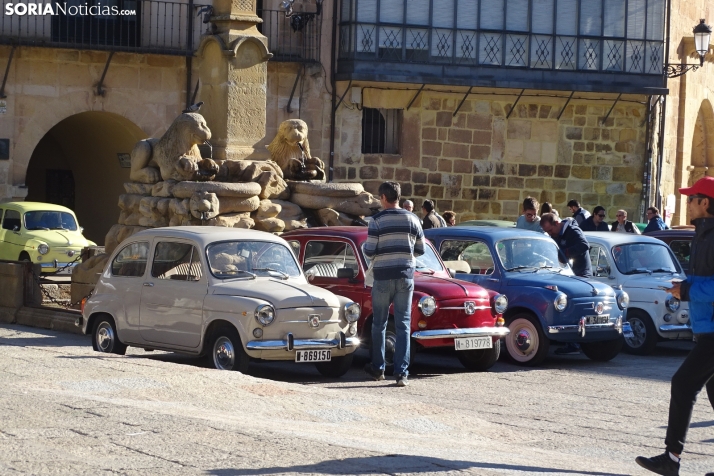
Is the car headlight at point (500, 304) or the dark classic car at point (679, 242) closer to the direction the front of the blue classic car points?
the car headlight

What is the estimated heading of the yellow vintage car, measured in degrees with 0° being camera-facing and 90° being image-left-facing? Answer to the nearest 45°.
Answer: approximately 315°

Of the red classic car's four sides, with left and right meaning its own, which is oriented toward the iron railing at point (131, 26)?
back

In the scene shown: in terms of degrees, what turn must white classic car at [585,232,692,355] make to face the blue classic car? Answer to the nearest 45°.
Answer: approximately 90° to its right

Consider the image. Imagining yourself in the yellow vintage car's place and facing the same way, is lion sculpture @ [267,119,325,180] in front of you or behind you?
in front

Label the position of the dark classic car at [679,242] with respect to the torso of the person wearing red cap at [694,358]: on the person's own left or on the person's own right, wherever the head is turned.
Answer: on the person's own right

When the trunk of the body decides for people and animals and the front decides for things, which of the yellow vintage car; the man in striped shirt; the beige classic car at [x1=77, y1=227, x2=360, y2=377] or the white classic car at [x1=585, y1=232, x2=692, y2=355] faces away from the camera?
the man in striped shirt

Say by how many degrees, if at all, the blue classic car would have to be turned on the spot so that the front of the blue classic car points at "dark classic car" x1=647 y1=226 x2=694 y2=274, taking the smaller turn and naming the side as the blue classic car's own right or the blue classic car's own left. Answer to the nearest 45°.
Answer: approximately 90° to the blue classic car's own left

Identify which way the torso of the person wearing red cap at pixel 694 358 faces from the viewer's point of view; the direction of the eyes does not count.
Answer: to the viewer's left

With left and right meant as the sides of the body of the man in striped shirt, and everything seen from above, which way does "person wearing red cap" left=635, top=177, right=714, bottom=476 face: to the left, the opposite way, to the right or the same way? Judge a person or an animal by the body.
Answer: to the left

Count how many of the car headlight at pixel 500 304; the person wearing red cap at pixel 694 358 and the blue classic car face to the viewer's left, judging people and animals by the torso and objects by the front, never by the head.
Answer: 1

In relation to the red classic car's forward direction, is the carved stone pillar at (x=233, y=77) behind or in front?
behind

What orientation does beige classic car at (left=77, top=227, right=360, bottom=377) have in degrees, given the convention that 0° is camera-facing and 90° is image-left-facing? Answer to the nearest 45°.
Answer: approximately 315°

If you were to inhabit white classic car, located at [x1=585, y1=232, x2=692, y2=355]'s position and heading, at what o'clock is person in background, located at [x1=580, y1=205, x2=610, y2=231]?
The person in background is roughly at 7 o'clock from the white classic car.

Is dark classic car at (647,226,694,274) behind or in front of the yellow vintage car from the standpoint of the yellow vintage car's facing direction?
in front

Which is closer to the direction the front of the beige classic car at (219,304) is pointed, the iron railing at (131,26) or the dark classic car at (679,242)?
the dark classic car

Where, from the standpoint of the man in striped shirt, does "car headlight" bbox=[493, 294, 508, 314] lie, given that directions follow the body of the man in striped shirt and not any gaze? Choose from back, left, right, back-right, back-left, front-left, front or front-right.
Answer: front-right
